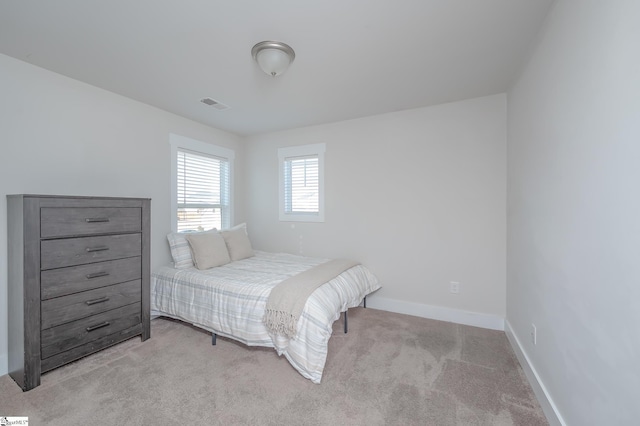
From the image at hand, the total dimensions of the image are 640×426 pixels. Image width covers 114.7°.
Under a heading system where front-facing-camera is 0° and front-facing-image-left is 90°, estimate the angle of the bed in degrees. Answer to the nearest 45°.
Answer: approximately 315°

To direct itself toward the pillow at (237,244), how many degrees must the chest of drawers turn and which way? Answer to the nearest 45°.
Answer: approximately 45° to its left

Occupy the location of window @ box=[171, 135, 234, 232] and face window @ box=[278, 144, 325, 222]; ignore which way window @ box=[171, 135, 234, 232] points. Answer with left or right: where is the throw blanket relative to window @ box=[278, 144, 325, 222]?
right

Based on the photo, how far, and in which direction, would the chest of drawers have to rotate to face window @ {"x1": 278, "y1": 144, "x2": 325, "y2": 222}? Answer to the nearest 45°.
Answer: approximately 45° to its left

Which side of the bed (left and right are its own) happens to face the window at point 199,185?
back

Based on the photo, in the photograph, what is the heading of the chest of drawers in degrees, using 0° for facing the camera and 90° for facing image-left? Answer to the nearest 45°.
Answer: approximately 315°
